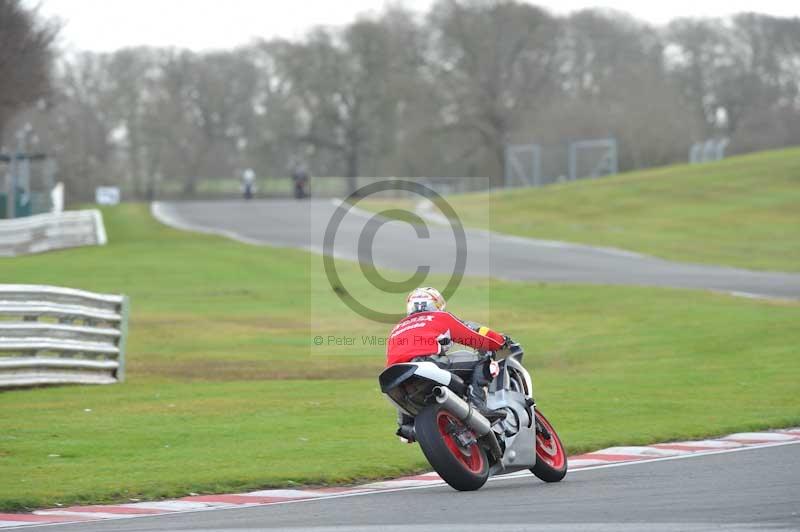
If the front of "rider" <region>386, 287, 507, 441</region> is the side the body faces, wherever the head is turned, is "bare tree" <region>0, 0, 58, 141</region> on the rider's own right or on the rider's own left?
on the rider's own left

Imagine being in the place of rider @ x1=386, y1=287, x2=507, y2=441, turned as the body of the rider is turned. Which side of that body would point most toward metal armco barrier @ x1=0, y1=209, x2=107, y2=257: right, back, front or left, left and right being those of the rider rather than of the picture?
left

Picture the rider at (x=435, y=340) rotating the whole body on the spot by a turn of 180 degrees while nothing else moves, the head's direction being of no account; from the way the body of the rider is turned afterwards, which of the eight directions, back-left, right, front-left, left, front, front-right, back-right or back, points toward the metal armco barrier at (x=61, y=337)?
right

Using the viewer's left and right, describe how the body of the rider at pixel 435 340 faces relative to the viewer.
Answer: facing away from the viewer and to the right of the viewer
